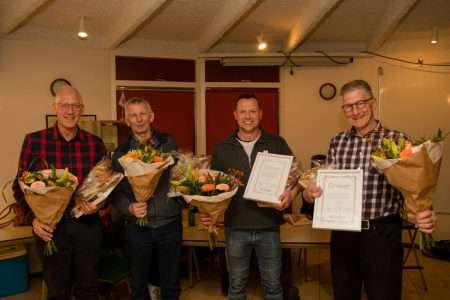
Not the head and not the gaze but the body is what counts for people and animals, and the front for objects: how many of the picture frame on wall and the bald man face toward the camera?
2

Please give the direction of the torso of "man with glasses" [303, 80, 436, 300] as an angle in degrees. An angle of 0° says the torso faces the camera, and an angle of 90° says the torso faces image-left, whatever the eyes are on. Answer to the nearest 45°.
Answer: approximately 0°

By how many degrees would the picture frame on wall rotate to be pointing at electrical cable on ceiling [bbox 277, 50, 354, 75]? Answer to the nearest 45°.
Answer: approximately 90° to its left

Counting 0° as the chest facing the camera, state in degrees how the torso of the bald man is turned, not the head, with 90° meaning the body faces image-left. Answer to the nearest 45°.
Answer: approximately 0°

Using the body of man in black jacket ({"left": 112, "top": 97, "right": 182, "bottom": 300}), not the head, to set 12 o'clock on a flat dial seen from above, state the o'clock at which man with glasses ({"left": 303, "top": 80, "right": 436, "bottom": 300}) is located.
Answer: The man with glasses is roughly at 10 o'clock from the man in black jacket.

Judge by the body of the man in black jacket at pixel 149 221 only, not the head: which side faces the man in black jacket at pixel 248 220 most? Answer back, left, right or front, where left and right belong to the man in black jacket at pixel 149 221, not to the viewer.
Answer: left

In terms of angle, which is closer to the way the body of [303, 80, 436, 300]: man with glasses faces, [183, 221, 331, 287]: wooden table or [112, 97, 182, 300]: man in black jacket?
the man in black jacket
